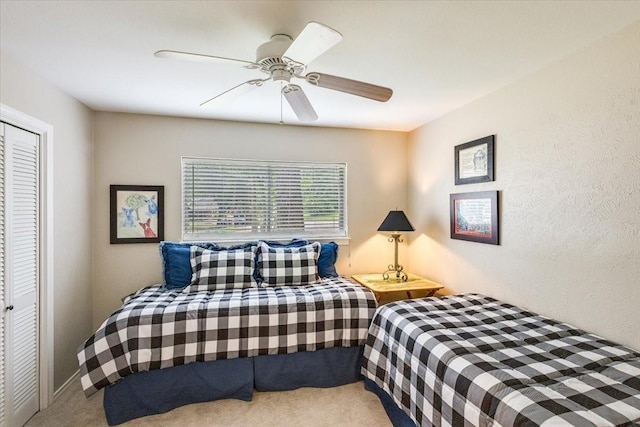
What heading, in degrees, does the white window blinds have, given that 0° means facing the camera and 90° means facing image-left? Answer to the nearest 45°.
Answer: approximately 0°

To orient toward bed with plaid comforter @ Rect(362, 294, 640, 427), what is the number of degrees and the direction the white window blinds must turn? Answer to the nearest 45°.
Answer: approximately 45° to its left

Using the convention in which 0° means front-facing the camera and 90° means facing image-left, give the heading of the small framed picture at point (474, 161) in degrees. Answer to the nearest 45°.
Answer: approximately 45°

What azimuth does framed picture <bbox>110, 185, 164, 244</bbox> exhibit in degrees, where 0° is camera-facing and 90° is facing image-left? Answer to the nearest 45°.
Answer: approximately 0°

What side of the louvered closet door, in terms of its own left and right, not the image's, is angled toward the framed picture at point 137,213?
left

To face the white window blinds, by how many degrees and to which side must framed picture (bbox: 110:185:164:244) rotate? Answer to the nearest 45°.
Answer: approximately 90° to its left

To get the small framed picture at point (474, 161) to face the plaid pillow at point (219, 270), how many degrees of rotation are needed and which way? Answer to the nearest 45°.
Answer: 0° — it already faces it

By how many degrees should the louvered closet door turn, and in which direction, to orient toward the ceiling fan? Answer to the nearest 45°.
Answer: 0° — it already faces it

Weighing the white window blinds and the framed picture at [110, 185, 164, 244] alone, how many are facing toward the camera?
2

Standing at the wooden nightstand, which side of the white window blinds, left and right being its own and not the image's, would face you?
left

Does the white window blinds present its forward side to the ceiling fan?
yes
